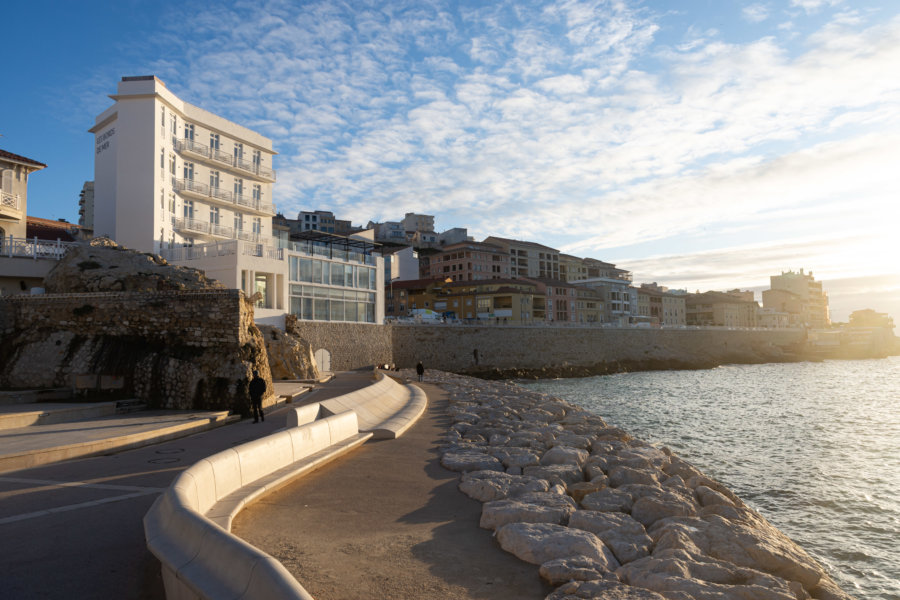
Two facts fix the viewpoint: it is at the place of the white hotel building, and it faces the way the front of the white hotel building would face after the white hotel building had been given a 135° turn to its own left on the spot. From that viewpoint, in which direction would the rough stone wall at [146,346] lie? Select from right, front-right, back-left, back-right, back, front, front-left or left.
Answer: back

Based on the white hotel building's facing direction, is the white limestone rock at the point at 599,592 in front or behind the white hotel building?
in front

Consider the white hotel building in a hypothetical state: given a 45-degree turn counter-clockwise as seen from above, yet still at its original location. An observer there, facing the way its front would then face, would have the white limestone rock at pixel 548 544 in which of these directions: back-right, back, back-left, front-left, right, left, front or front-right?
right

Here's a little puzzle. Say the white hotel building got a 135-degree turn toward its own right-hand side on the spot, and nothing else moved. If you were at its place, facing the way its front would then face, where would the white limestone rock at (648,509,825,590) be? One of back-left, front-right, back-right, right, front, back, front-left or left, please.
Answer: left

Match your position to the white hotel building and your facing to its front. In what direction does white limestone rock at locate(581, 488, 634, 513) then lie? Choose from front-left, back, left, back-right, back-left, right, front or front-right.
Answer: front-right

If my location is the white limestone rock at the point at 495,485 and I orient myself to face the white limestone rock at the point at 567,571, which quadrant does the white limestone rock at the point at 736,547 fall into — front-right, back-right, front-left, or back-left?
front-left

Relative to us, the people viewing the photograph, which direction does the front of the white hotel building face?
facing the viewer and to the right of the viewer

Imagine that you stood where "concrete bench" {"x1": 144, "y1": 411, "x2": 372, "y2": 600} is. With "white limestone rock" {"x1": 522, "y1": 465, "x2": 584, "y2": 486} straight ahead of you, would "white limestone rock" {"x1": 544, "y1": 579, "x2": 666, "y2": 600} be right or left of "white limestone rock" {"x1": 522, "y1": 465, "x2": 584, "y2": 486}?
right

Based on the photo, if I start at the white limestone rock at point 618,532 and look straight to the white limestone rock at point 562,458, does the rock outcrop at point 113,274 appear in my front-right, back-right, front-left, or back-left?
front-left

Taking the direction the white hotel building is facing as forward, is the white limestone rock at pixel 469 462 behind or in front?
in front

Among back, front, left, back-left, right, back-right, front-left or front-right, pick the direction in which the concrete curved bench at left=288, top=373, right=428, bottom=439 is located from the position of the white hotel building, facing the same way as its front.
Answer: front-right

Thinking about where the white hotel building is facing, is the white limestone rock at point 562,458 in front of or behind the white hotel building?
in front
